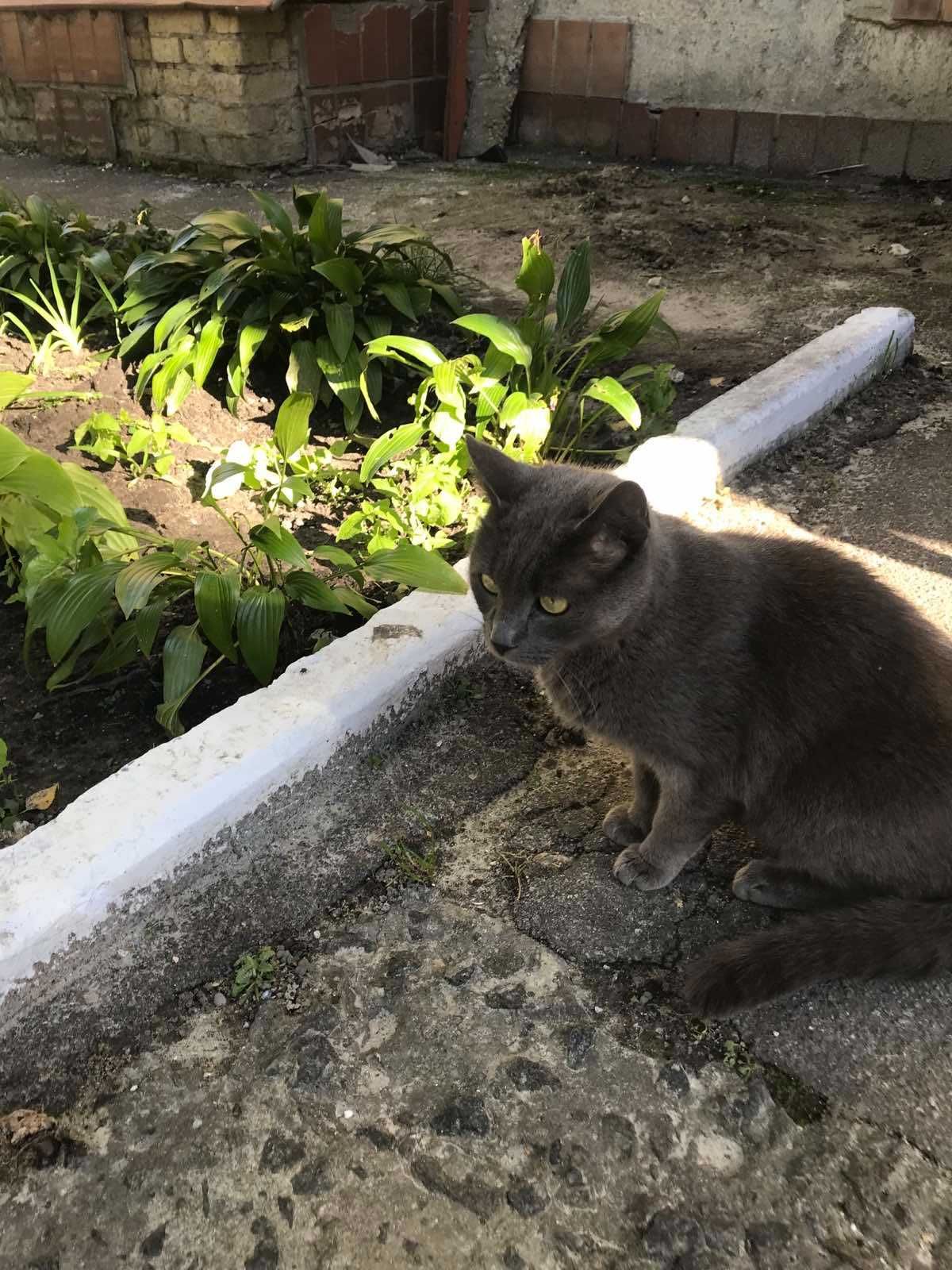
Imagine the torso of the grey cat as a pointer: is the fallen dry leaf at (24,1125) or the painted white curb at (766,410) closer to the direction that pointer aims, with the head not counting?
the fallen dry leaf

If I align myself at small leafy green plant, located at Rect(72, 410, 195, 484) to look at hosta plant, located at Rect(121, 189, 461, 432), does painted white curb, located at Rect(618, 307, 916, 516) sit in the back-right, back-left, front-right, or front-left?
front-right

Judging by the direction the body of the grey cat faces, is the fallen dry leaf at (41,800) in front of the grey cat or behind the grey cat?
in front

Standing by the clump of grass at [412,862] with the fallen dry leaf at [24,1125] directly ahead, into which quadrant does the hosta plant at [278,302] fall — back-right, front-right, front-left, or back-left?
back-right

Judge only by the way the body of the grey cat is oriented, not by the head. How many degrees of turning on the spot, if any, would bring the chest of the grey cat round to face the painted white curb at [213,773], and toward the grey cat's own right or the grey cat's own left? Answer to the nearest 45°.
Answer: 0° — it already faces it

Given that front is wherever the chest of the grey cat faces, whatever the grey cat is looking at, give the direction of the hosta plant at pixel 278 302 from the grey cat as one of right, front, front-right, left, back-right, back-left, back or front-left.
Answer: front-right

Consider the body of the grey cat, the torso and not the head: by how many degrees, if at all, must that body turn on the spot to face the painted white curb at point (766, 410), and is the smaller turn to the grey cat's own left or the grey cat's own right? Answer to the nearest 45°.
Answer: approximately 90° to the grey cat's own right

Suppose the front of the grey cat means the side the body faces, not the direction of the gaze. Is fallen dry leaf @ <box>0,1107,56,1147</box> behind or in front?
in front

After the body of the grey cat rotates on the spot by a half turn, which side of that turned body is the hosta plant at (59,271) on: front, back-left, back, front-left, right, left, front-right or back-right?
back-left

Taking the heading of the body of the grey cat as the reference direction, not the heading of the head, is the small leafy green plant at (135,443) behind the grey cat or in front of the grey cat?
in front

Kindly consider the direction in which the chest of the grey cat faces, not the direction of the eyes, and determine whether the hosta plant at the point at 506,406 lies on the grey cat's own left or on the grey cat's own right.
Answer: on the grey cat's own right

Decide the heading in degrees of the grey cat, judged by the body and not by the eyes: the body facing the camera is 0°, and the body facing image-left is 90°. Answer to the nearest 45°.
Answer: approximately 90°
